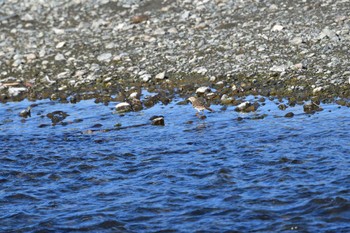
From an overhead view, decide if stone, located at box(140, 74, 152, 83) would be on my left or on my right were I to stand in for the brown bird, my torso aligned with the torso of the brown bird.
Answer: on my right

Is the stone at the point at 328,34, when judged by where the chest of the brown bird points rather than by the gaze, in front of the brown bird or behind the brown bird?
behind

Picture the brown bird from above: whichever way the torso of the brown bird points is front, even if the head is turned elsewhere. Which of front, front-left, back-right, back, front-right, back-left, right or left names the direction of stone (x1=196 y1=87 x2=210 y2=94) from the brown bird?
right

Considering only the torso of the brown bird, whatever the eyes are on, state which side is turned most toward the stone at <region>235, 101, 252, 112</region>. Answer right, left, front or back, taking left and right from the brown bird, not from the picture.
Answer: back

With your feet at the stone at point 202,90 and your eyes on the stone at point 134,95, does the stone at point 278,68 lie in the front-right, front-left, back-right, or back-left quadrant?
back-right

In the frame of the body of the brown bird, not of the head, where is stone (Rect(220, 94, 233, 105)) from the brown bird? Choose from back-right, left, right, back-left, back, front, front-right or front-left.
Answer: back-right

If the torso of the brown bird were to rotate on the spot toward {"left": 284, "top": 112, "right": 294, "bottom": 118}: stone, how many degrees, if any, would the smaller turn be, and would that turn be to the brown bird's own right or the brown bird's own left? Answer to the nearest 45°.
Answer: approximately 180°

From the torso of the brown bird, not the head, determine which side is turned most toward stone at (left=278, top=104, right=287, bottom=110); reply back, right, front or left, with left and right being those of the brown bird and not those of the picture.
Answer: back

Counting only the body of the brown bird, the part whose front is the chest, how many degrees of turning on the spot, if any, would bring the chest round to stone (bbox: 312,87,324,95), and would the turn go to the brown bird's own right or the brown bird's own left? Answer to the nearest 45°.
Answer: approximately 180°

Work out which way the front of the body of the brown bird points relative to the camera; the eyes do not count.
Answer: to the viewer's left

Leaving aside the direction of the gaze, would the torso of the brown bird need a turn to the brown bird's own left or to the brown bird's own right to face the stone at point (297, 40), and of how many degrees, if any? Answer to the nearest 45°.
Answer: approximately 135° to the brown bird's own right

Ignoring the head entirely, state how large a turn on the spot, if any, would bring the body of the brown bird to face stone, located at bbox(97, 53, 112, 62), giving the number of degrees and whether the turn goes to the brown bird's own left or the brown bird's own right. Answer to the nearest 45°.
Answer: approximately 45° to the brown bird's own right
